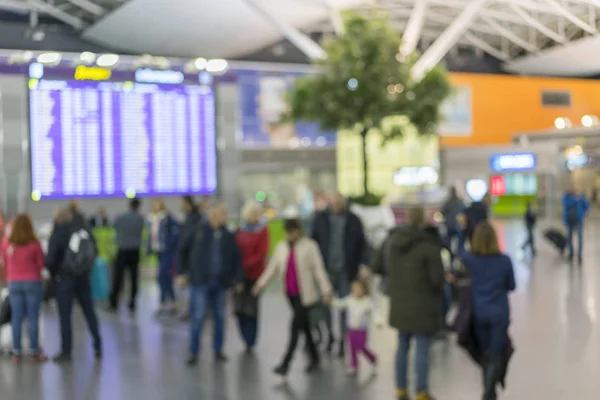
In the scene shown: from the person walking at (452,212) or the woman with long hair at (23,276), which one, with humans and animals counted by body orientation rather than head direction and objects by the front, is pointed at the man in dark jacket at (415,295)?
the person walking

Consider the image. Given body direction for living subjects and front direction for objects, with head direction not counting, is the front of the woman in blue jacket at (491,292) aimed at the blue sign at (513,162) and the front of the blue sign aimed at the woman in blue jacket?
yes

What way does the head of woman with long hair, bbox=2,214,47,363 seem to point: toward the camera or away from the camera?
away from the camera

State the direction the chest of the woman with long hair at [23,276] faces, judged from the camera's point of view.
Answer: away from the camera

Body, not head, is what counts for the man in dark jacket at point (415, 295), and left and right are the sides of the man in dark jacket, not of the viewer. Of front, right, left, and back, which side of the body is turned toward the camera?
back

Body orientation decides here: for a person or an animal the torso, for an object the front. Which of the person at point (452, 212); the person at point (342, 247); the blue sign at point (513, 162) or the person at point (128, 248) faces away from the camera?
the person at point (128, 248)

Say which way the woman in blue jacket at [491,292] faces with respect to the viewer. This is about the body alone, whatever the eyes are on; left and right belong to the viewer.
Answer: facing away from the viewer

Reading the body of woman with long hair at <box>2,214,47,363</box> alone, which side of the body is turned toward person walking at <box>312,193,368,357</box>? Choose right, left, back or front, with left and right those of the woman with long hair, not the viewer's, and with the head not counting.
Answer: right

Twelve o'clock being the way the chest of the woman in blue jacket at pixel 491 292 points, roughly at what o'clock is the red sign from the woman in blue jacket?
The red sign is roughly at 12 o'clock from the woman in blue jacket.

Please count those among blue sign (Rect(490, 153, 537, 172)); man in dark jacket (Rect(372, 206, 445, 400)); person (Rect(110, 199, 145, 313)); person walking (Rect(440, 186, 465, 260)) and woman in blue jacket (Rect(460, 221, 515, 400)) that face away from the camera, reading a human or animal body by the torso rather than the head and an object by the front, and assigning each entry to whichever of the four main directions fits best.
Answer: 3
